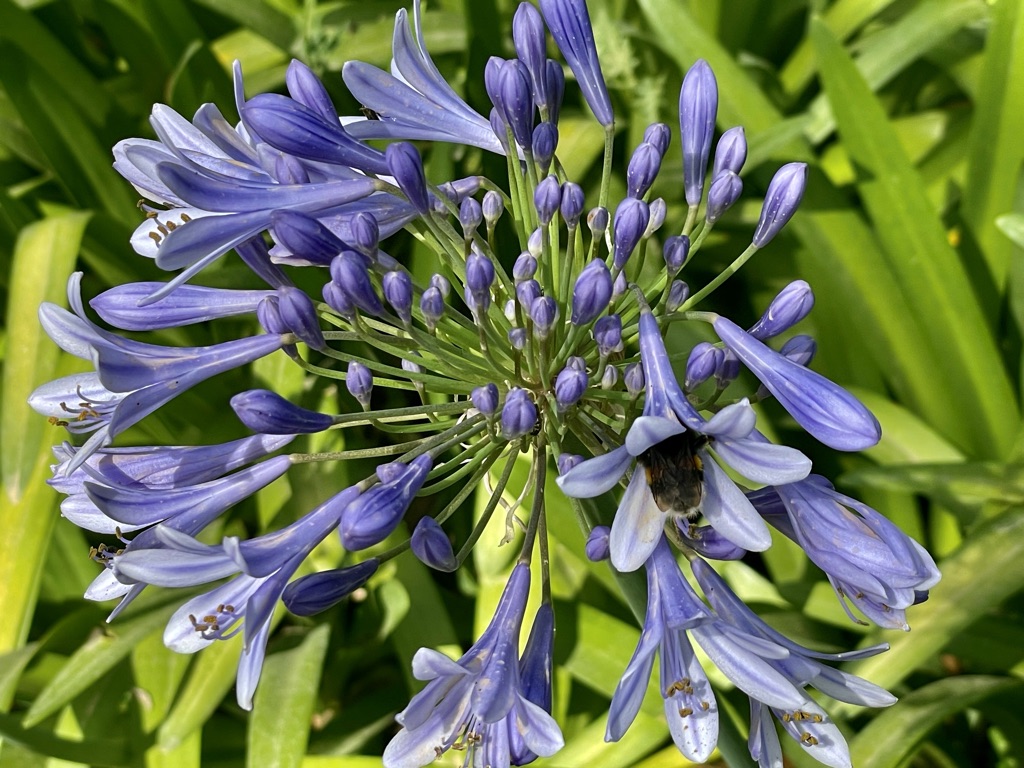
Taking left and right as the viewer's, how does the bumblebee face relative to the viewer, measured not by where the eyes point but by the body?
facing away from the viewer
